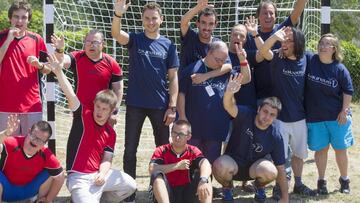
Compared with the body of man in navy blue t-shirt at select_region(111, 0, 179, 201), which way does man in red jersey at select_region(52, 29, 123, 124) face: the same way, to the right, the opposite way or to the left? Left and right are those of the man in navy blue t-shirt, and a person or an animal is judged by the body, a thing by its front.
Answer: the same way

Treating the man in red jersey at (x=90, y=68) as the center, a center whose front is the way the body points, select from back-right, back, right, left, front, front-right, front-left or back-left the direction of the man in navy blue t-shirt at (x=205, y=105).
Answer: left

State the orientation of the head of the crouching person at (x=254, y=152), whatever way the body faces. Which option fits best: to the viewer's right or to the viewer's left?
to the viewer's left

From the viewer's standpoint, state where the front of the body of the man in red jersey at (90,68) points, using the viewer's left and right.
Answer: facing the viewer

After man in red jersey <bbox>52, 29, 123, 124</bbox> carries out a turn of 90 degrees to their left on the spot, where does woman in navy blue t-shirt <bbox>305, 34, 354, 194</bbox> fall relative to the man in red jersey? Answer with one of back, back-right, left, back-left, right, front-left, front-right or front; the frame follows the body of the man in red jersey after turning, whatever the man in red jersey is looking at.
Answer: front

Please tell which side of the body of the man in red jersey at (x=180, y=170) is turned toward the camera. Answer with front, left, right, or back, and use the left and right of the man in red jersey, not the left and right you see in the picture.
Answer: front

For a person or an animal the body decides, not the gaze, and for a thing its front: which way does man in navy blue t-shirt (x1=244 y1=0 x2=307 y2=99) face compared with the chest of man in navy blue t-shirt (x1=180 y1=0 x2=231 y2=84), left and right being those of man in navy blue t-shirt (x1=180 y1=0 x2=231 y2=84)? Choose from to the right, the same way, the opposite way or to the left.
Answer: the same way

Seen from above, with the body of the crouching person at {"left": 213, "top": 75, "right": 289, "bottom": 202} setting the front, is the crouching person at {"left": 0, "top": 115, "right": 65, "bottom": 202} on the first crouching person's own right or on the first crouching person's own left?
on the first crouching person's own right

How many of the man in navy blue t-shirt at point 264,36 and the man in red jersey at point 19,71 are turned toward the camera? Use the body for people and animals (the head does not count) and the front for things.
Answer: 2

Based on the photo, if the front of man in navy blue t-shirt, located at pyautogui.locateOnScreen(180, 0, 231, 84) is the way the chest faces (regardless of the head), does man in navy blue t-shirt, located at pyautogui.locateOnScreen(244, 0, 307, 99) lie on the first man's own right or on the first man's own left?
on the first man's own left

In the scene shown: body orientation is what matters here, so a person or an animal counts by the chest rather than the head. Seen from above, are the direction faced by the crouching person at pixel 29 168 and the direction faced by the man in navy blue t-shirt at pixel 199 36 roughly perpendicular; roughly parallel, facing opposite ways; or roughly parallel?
roughly parallel

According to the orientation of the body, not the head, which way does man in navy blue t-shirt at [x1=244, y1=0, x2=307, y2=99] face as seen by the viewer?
toward the camera

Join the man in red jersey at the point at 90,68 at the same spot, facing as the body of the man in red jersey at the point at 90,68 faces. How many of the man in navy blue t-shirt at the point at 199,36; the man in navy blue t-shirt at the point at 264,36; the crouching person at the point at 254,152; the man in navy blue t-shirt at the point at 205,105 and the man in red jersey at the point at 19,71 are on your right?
1

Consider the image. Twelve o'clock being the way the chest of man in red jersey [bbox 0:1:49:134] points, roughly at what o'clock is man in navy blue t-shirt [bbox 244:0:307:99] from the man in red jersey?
The man in navy blue t-shirt is roughly at 9 o'clock from the man in red jersey.

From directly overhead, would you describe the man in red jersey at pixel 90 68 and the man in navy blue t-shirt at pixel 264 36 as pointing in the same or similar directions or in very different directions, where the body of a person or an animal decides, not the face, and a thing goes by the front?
same or similar directions

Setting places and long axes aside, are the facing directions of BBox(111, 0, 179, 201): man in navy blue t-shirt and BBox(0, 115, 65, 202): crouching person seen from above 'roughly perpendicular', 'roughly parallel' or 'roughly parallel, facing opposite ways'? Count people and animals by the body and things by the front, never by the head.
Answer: roughly parallel

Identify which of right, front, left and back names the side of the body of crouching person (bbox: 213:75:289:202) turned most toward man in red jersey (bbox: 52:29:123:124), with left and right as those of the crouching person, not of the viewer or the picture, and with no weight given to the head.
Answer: right

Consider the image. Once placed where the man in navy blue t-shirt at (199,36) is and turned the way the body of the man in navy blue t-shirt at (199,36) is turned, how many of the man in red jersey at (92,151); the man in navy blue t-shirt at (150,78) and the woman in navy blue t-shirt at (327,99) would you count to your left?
1
